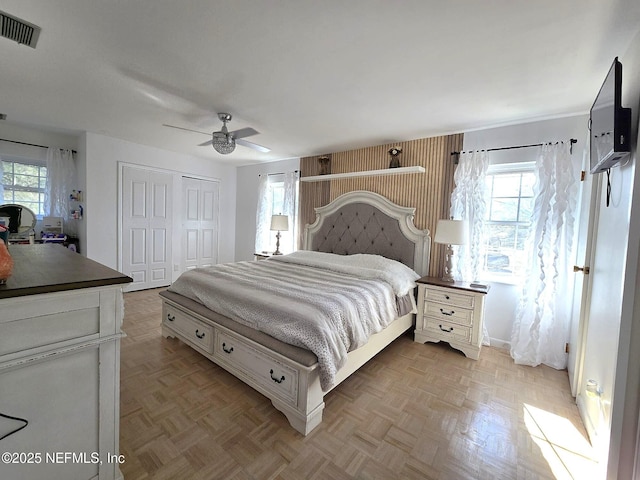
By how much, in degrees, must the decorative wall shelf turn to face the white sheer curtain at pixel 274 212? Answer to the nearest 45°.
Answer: approximately 90° to its right

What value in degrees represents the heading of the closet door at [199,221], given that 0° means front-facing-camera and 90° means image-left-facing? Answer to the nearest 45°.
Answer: approximately 315°

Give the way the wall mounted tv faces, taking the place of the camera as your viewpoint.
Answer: facing to the left of the viewer

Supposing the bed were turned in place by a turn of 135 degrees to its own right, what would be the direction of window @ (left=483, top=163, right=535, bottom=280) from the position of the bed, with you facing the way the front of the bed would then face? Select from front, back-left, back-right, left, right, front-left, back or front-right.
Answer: right

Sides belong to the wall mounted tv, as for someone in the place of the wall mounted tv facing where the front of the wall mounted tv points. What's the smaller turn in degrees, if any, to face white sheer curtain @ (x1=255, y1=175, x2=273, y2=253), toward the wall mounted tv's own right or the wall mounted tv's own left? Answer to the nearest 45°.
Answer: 0° — it already faces it

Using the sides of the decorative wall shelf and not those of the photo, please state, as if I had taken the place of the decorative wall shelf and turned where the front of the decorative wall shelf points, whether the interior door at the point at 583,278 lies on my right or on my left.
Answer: on my left

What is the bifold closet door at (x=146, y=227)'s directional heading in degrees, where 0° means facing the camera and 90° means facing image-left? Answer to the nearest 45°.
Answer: approximately 315°

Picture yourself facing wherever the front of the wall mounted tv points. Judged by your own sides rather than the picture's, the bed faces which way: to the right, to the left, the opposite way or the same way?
to the left

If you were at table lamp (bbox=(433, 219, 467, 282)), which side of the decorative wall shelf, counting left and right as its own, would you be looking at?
left

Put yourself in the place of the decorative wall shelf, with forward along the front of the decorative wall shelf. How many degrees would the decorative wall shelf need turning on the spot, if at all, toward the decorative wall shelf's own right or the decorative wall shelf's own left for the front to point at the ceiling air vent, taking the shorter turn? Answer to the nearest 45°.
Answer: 0° — it already faces it

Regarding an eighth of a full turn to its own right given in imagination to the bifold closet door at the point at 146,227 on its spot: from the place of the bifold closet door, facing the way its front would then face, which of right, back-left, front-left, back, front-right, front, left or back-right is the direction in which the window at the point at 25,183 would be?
right
